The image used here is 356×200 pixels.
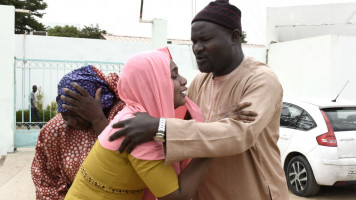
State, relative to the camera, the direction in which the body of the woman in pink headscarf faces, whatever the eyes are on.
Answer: to the viewer's right

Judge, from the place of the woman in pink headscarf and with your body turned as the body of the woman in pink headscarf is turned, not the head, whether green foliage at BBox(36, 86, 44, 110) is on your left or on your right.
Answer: on your left

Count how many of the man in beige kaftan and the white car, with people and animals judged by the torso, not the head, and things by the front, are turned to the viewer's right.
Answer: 0

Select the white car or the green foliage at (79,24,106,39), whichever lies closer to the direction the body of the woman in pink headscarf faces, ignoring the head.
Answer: the white car

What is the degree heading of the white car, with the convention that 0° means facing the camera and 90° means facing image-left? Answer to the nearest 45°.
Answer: approximately 135°

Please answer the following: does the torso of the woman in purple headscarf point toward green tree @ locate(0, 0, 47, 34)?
no

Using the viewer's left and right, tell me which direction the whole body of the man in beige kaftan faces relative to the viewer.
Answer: facing the viewer and to the left of the viewer
